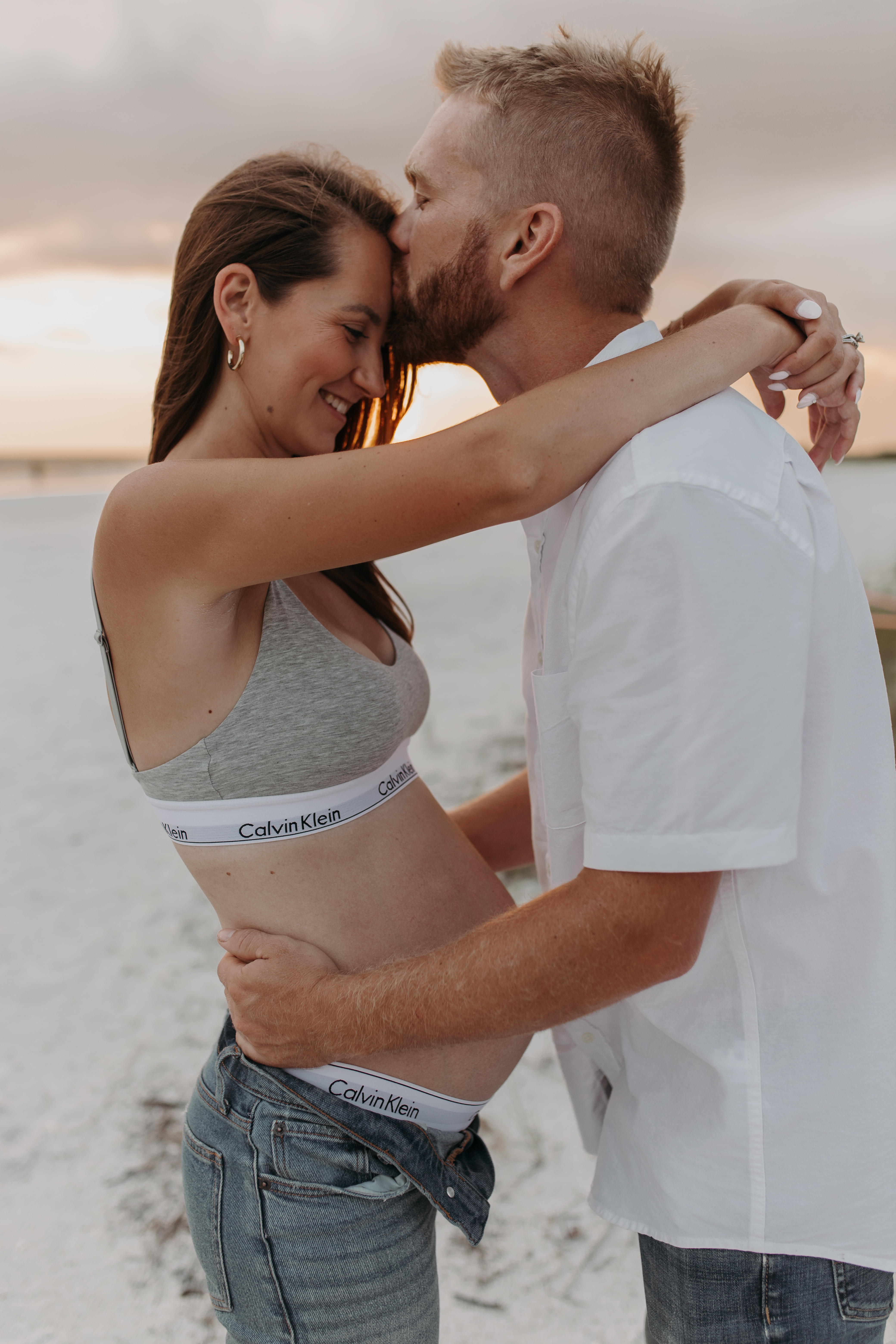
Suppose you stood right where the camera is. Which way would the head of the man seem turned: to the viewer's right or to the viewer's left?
to the viewer's left

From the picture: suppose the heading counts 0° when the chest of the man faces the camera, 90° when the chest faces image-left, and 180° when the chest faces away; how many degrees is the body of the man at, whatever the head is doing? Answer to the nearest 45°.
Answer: approximately 90°

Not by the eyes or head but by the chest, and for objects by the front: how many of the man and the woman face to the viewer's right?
1

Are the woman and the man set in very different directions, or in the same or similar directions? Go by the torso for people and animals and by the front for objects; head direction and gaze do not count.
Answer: very different directions

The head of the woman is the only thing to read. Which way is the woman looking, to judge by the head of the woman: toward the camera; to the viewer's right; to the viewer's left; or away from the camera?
to the viewer's right

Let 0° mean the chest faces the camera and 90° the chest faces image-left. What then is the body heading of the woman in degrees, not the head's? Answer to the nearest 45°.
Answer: approximately 270°
